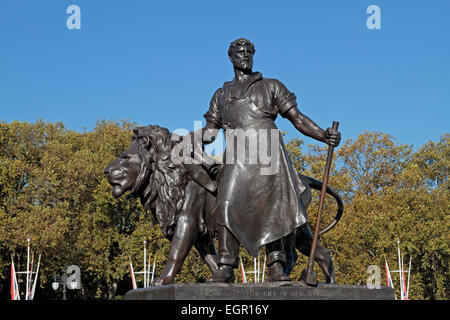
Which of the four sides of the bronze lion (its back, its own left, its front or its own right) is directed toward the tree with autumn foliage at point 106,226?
right

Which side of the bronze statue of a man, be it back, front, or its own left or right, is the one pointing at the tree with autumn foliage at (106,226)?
back

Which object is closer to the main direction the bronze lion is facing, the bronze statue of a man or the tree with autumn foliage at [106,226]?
the tree with autumn foliage

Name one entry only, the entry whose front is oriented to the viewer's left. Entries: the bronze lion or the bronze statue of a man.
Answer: the bronze lion

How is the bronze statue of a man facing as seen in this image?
toward the camera

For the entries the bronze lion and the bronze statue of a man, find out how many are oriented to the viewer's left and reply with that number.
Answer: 1

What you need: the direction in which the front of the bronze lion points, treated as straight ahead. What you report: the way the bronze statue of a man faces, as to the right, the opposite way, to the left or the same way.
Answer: to the left

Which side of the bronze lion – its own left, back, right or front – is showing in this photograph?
left
